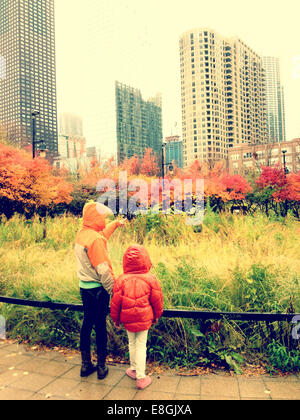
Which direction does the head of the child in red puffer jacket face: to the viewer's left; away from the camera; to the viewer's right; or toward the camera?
away from the camera

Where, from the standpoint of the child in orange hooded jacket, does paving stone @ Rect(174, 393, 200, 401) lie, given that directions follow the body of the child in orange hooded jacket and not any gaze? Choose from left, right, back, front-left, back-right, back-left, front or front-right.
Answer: right

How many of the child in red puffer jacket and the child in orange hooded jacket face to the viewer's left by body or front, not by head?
0

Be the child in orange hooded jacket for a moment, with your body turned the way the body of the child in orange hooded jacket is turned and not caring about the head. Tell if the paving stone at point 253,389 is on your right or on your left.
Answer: on your right

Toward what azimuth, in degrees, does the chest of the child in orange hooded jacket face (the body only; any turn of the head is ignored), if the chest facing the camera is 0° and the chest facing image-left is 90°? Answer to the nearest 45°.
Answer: approximately 225°

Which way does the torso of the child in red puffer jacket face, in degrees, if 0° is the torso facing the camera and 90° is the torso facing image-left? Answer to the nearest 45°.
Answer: approximately 180°

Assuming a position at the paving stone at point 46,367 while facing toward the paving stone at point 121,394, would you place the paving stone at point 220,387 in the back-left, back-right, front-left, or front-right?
front-left

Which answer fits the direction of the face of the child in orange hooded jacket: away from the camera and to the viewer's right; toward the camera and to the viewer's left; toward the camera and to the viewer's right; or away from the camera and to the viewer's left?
away from the camera and to the viewer's right
